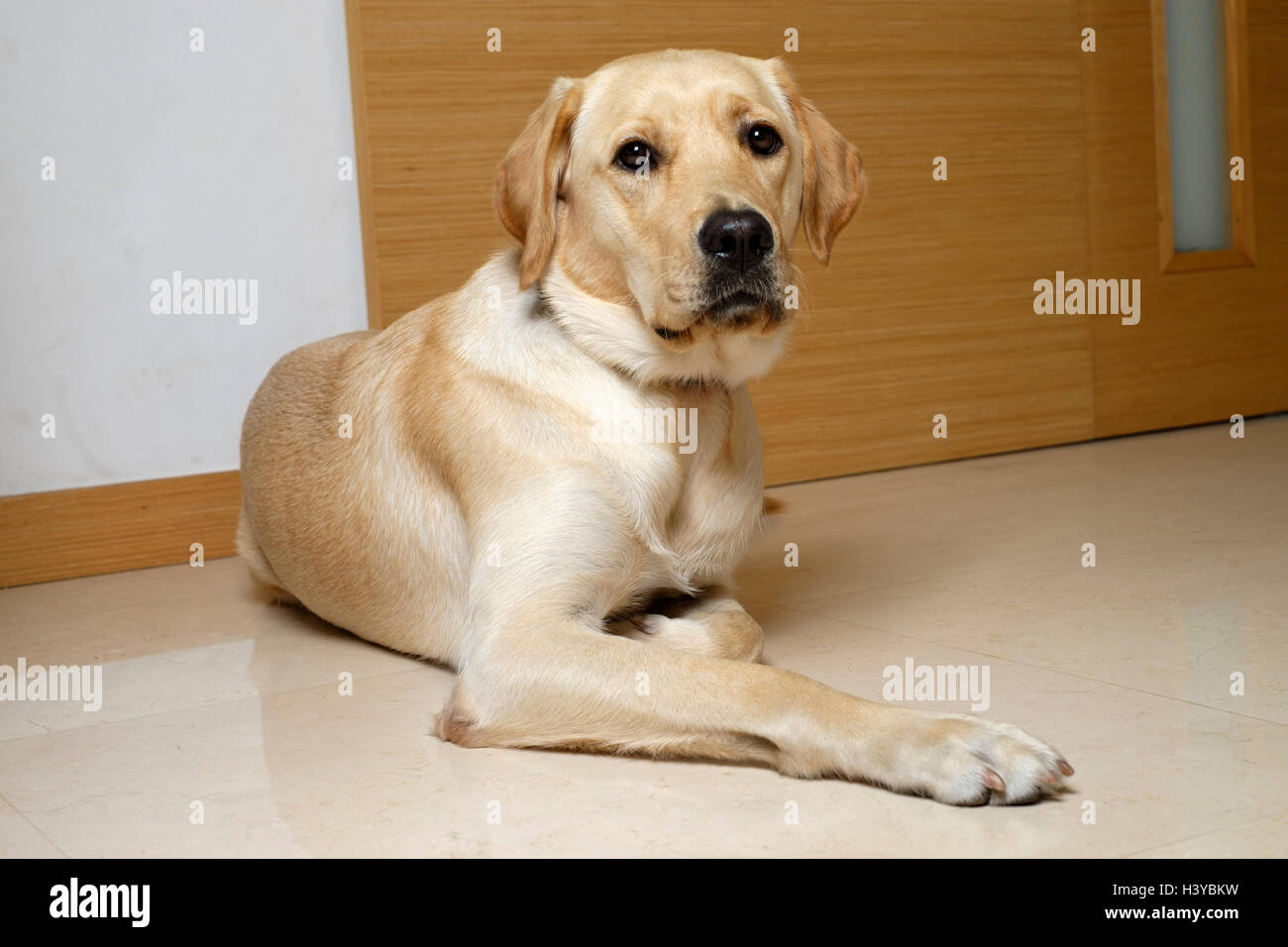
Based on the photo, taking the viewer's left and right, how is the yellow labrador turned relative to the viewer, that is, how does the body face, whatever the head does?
facing the viewer and to the right of the viewer
